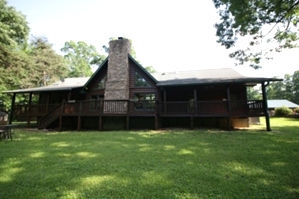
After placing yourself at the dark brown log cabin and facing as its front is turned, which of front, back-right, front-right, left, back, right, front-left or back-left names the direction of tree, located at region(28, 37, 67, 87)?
back-right

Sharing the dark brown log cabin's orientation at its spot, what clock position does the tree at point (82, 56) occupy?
The tree is roughly at 5 o'clock from the dark brown log cabin.

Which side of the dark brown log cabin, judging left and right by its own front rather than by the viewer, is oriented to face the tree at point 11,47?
right

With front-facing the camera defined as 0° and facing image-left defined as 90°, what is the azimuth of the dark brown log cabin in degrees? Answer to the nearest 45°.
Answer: approximately 0°

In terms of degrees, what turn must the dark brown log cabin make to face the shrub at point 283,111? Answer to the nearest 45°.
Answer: approximately 135° to its left

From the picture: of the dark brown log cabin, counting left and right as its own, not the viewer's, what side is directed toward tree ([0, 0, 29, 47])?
right

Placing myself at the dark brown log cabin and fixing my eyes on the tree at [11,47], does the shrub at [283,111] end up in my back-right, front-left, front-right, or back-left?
back-right

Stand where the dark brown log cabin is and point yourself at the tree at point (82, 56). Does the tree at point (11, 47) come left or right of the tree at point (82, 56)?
left
